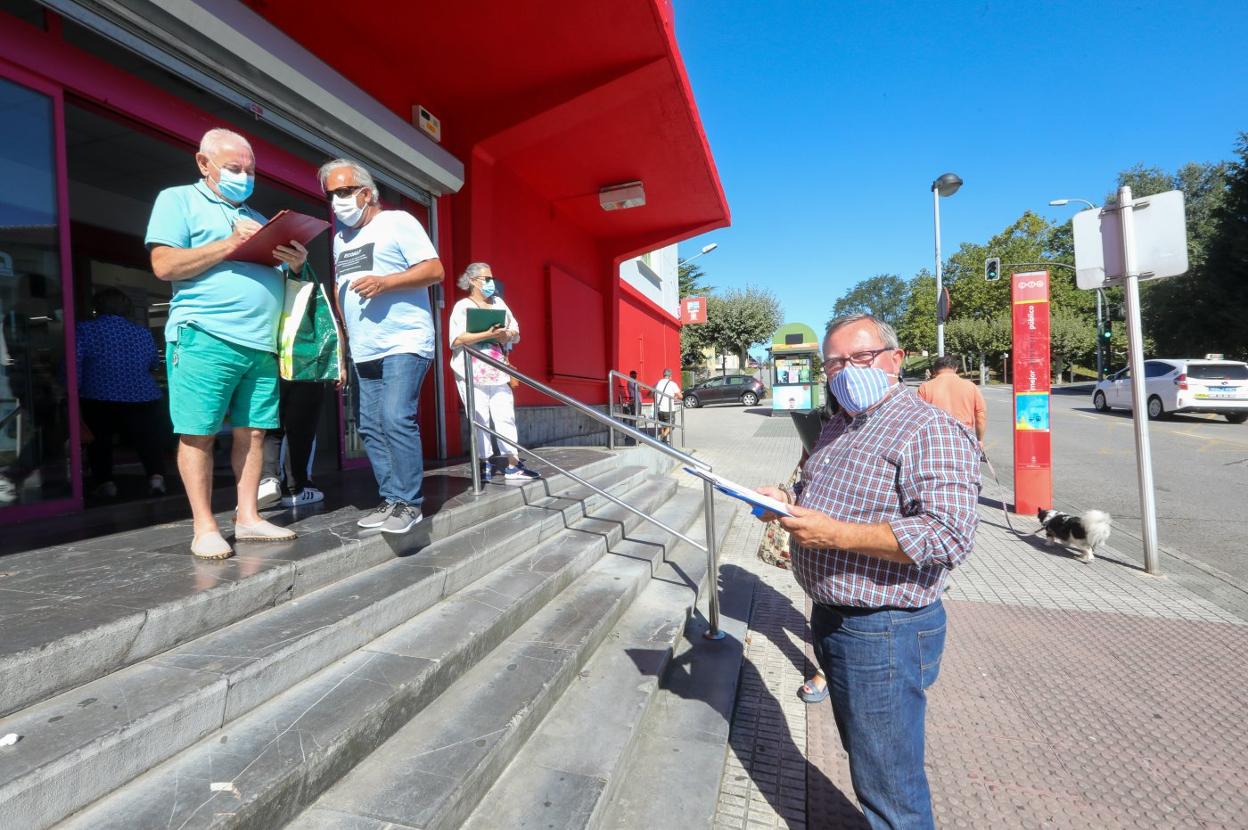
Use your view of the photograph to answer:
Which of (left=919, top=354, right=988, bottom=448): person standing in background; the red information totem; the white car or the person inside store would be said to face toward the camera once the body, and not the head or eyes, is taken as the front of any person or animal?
the red information totem

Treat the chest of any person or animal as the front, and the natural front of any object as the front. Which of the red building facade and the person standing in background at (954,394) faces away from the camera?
the person standing in background

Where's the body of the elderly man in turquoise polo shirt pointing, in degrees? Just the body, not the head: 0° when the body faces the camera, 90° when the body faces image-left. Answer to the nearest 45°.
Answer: approximately 315°

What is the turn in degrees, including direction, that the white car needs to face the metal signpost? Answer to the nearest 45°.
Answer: approximately 135° to its left

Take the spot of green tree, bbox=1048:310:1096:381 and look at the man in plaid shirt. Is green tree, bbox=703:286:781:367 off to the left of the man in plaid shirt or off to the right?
right

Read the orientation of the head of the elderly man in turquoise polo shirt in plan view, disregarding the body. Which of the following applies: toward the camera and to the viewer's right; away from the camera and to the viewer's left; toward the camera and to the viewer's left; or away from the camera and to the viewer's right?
toward the camera and to the viewer's right

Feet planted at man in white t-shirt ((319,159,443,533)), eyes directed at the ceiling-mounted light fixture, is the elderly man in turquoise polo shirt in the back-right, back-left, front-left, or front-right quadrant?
back-left

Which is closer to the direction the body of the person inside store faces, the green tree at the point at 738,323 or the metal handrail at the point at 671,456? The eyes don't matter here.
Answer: the green tree

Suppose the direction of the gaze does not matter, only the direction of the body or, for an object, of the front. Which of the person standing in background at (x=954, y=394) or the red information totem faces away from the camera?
the person standing in background

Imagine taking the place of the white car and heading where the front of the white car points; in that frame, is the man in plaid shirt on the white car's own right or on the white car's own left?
on the white car's own left

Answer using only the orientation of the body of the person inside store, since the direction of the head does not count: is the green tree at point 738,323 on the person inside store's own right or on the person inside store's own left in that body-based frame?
on the person inside store's own right

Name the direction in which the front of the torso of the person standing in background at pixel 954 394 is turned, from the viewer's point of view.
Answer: away from the camera

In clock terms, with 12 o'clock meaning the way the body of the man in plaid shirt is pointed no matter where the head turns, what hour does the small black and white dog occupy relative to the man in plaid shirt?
The small black and white dog is roughly at 5 o'clock from the man in plaid shirt.

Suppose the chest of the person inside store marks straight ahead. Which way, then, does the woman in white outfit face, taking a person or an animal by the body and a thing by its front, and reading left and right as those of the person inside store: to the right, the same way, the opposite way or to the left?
the opposite way

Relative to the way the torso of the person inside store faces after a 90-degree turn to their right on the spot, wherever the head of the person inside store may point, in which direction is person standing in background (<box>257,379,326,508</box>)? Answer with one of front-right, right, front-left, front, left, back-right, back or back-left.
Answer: front-right

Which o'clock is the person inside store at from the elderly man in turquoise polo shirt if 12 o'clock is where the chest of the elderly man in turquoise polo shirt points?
The person inside store is roughly at 7 o'clock from the elderly man in turquoise polo shirt.
